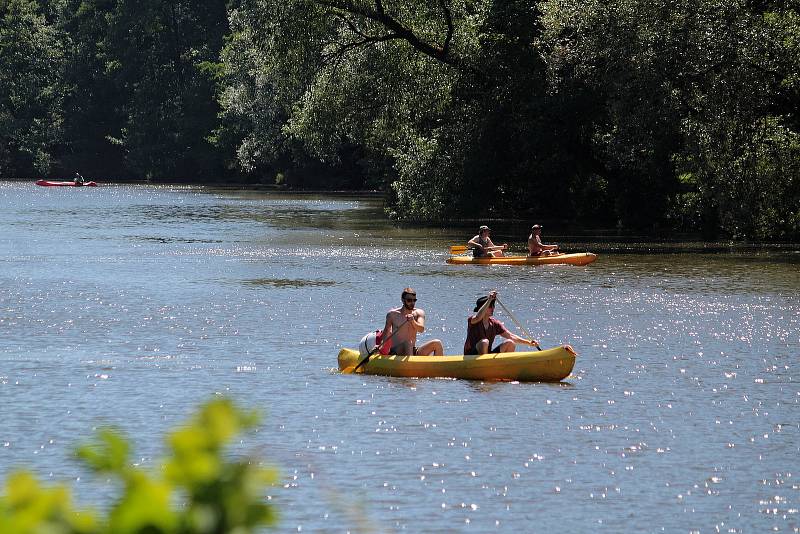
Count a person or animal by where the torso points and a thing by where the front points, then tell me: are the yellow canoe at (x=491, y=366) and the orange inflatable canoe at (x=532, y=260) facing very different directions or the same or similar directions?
same or similar directions

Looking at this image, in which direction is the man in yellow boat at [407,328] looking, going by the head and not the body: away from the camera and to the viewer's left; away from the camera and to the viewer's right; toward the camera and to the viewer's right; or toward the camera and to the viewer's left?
toward the camera and to the viewer's right

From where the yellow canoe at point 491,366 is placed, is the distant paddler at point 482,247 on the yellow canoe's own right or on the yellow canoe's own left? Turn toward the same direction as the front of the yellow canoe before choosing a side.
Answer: on the yellow canoe's own left

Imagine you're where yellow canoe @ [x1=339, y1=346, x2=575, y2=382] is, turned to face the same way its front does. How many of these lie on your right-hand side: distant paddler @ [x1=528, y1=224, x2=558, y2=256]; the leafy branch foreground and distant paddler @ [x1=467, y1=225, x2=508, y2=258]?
1

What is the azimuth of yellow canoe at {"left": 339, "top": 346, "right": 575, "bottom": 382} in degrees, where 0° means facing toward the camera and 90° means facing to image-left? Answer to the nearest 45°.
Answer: approximately 270°

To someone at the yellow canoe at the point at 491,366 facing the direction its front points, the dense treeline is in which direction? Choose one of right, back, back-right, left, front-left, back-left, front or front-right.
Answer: left

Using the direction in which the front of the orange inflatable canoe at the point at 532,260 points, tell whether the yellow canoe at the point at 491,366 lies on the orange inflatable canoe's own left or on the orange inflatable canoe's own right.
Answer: on the orange inflatable canoe's own right

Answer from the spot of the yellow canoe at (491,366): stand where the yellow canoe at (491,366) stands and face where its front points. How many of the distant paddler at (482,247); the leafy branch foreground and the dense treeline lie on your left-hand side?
2

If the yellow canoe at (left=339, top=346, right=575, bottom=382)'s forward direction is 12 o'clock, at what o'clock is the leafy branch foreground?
The leafy branch foreground is roughly at 3 o'clock from the yellow canoe.

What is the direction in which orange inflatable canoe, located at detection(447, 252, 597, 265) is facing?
to the viewer's right

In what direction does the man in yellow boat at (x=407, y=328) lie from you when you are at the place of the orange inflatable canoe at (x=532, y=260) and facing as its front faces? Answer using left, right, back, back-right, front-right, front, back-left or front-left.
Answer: right

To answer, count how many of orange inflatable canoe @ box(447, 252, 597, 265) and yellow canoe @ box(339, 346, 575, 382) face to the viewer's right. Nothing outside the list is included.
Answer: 2

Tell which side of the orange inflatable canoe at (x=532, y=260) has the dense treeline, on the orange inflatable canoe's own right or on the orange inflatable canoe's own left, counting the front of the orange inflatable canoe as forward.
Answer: on the orange inflatable canoe's own left

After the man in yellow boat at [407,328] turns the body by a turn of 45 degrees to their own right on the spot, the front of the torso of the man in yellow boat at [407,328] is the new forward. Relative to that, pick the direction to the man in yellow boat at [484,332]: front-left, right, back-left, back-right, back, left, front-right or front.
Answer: left

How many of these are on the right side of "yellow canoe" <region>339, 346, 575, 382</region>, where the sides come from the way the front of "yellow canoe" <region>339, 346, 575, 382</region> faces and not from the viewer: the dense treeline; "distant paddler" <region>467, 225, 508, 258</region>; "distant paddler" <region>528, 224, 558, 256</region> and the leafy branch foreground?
1

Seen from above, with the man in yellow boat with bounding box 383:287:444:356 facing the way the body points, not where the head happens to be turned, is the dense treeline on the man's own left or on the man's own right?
on the man's own left
